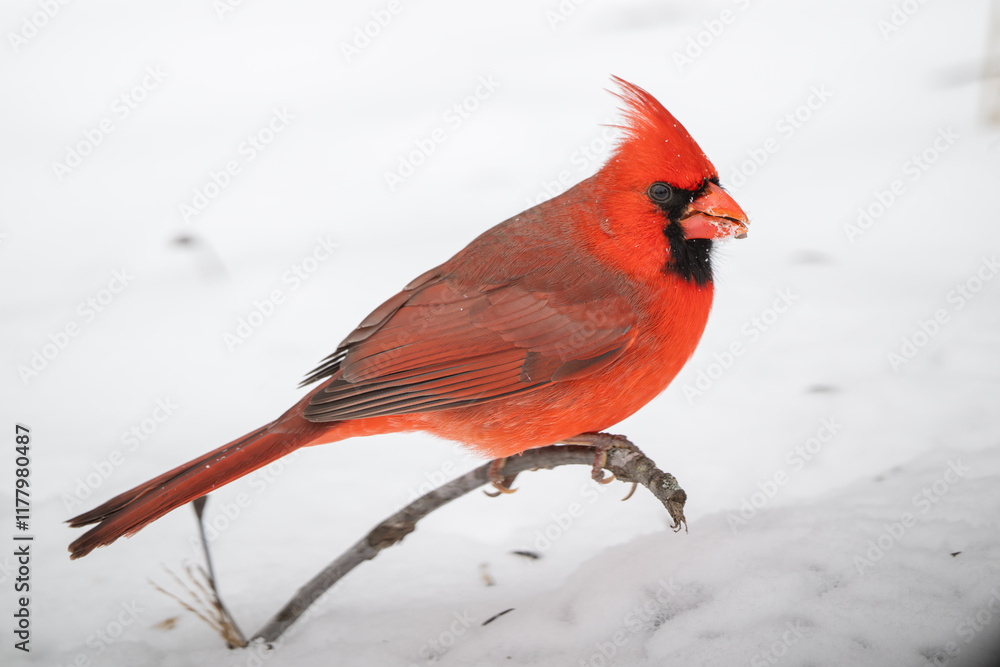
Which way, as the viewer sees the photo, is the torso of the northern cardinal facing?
to the viewer's right
